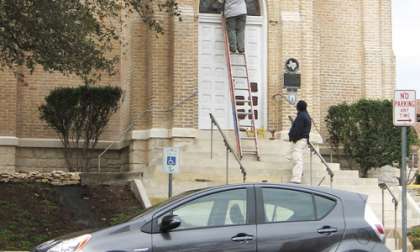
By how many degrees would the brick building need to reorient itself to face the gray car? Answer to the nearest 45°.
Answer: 0° — it already faces it

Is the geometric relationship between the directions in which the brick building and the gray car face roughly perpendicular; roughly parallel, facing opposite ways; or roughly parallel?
roughly perpendicular

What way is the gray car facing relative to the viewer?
to the viewer's left

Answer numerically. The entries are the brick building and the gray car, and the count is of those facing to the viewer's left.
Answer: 1

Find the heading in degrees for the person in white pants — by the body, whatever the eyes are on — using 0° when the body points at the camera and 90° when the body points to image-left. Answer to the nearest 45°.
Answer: approximately 135°

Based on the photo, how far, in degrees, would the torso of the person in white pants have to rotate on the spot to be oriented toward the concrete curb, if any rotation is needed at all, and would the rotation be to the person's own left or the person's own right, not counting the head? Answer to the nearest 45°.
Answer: approximately 45° to the person's own left

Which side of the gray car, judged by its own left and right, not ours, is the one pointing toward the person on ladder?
right

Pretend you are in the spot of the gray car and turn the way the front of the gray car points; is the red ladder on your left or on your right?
on your right

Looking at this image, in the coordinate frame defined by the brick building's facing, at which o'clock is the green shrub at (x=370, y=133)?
The green shrub is roughly at 9 o'clock from the brick building.

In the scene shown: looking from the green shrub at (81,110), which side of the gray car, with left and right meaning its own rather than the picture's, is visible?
right
